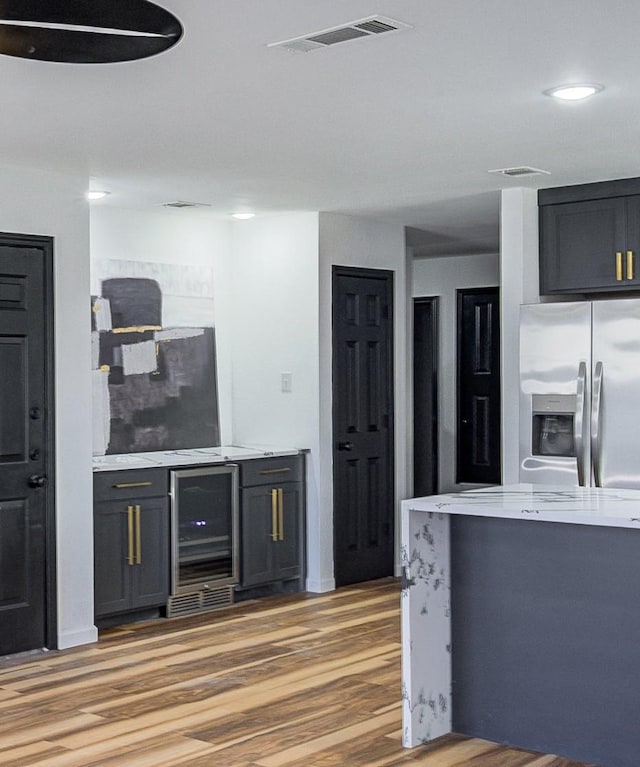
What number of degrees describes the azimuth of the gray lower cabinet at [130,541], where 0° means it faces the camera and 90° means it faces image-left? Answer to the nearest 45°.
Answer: approximately 315°

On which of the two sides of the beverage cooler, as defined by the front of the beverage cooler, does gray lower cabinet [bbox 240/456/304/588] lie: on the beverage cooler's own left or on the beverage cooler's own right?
on the beverage cooler's own left

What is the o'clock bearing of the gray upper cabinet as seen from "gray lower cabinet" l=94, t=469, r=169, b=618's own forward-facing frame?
The gray upper cabinet is roughly at 11 o'clock from the gray lower cabinet.

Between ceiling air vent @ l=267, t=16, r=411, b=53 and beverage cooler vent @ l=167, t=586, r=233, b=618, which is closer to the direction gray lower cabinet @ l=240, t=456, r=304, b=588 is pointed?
the ceiling air vent

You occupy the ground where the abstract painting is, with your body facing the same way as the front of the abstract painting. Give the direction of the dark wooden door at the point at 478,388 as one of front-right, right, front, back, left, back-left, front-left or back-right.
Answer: left

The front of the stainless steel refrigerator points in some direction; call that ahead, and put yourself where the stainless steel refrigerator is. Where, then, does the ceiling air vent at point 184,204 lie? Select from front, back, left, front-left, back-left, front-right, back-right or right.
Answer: right

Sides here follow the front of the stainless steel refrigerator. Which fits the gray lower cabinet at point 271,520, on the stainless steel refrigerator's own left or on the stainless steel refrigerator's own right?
on the stainless steel refrigerator's own right

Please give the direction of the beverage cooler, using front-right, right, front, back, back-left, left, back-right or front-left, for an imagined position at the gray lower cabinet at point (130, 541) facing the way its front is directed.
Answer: left

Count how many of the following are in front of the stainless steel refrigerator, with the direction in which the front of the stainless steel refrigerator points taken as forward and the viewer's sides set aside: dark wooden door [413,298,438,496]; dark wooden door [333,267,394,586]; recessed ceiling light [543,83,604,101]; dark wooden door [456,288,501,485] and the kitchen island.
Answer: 2

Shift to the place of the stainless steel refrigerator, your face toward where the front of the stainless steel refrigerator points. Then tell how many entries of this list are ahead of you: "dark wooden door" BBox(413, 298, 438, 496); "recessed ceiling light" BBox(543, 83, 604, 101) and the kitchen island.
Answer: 2

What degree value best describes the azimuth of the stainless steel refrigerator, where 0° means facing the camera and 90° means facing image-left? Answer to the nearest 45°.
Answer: approximately 0°

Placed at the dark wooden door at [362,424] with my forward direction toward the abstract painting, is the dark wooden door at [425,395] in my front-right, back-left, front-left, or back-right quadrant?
back-right

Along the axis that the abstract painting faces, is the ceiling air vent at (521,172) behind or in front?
in front

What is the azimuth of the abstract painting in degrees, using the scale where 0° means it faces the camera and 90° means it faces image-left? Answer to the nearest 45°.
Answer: approximately 315°
